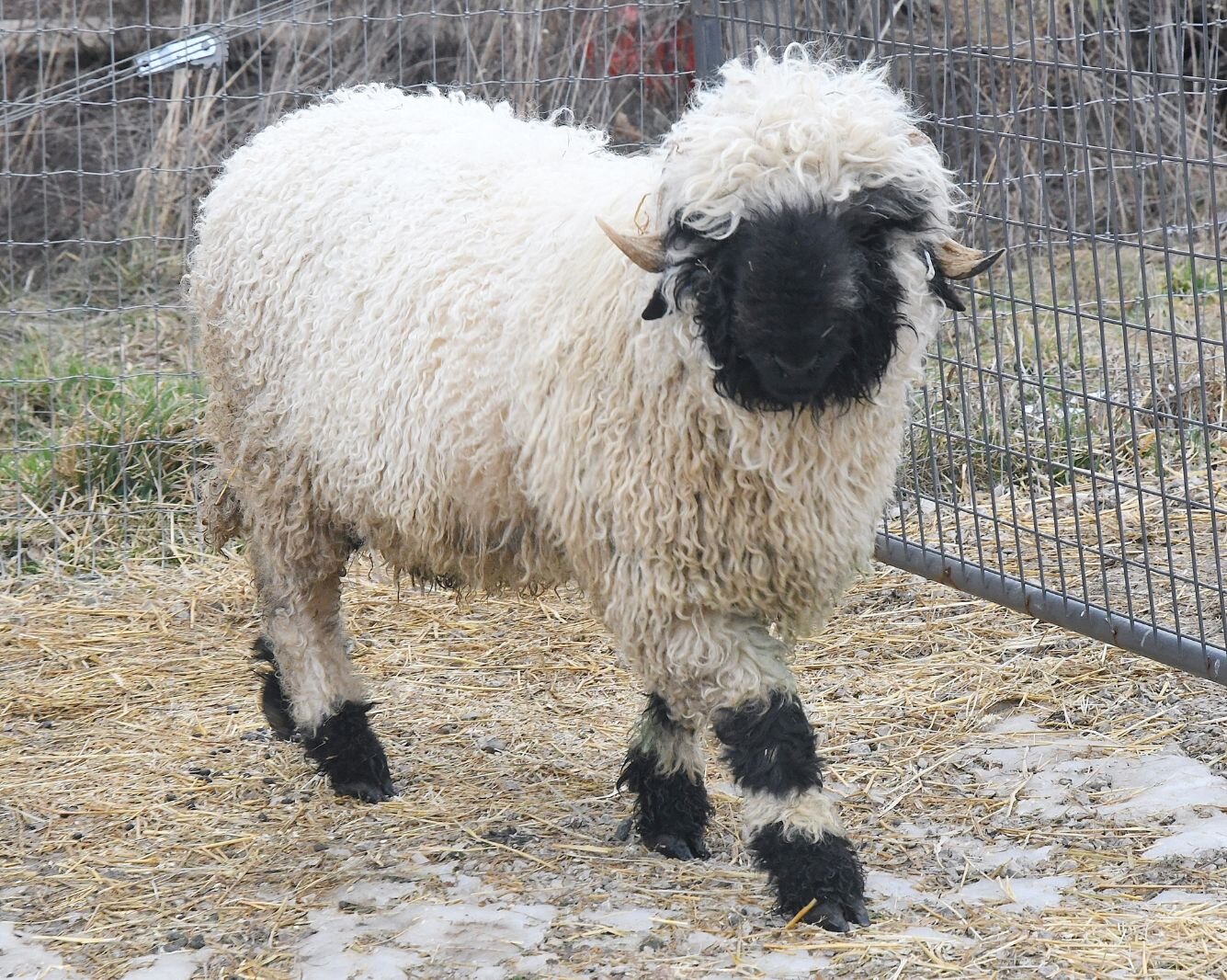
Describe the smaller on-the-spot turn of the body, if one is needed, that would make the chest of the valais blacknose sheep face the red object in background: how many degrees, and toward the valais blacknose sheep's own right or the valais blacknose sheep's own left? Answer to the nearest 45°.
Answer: approximately 135° to the valais blacknose sheep's own left
